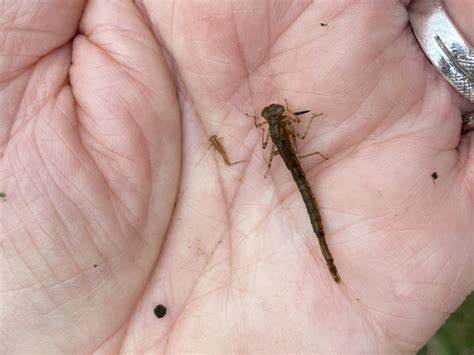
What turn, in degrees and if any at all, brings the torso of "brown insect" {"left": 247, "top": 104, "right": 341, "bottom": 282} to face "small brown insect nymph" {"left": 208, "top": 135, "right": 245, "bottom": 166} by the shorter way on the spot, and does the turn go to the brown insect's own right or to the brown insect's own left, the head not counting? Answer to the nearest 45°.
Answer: approximately 90° to the brown insect's own left

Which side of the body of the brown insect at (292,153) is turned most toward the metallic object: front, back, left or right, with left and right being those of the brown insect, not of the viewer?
right

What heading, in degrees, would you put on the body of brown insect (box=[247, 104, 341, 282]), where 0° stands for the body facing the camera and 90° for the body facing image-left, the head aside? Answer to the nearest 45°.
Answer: approximately 180°

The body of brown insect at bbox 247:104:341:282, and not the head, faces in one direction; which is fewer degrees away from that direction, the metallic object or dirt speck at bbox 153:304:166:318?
the metallic object

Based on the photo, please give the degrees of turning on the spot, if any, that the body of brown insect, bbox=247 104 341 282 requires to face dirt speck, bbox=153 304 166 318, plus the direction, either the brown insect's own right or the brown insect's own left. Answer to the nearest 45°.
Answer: approximately 90° to the brown insect's own left

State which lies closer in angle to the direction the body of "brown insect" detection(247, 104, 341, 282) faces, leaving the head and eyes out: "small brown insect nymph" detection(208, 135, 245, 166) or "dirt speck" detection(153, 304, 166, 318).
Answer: the small brown insect nymph
